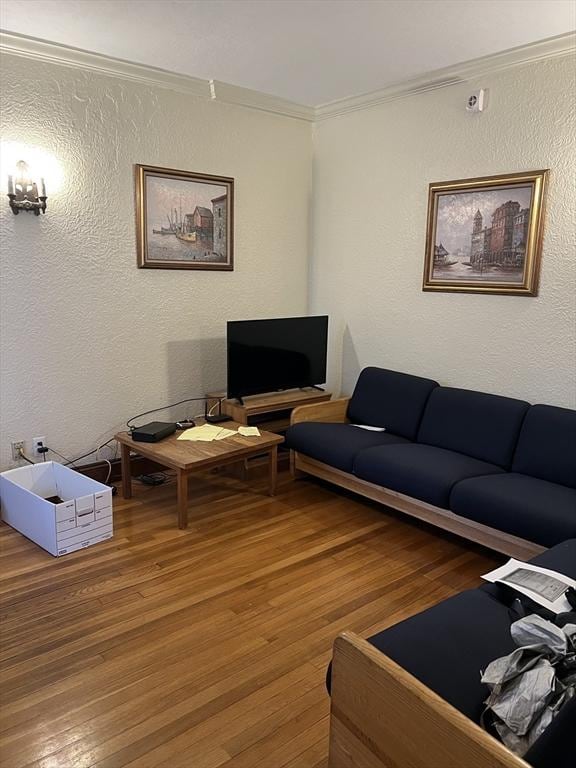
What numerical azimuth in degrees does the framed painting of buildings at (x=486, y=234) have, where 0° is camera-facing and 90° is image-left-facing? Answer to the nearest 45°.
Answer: approximately 45°

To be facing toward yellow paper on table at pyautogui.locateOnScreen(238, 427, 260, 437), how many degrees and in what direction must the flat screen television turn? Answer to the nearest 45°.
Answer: approximately 45° to its right

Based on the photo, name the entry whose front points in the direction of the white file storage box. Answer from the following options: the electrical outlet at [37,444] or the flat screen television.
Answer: the electrical outlet

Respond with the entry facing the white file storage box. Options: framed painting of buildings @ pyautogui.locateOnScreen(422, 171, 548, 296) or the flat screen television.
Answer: the framed painting of buildings

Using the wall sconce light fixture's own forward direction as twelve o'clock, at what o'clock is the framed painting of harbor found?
The framed painting of harbor is roughly at 10 o'clock from the wall sconce light fixture.

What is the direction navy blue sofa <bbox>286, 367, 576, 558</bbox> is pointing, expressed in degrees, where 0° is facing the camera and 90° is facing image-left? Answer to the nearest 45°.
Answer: approximately 45°

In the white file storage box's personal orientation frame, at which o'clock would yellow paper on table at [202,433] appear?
The yellow paper on table is roughly at 10 o'clock from the white file storage box.
